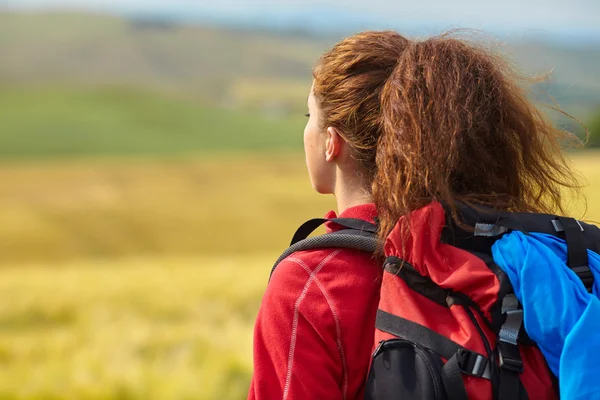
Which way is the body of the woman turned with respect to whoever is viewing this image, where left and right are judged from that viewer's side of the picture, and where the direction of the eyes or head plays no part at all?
facing away from the viewer and to the left of the viewer

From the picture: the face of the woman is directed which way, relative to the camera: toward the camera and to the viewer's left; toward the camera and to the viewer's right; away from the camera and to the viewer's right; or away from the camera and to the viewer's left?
away from the camera and to the viewer's left
